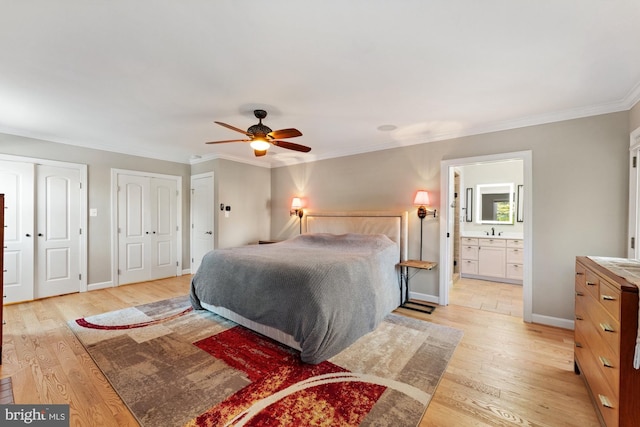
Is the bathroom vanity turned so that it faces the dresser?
yes

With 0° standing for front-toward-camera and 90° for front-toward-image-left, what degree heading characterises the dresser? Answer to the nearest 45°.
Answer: approximately 90°

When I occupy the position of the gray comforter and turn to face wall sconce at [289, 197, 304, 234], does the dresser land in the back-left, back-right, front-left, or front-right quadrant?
back-right

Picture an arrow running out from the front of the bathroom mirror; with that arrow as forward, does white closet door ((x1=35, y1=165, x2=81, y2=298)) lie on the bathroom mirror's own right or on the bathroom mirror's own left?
on the bathroom mirror's own right

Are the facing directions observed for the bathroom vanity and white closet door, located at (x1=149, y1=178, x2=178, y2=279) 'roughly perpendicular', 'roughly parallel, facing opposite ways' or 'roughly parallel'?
roughly perpendicular

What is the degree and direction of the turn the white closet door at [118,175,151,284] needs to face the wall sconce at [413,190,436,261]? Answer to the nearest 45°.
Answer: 0° — it already faces it
